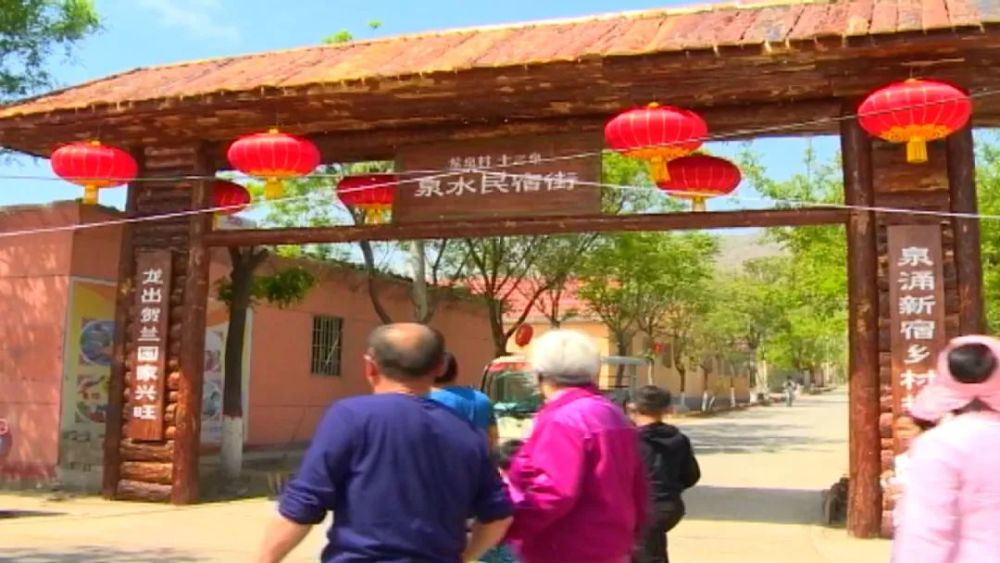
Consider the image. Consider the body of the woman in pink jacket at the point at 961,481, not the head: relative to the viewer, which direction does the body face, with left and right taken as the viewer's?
facing away from the viewer

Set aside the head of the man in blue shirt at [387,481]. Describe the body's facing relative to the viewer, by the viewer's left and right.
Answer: facing away from the viewer

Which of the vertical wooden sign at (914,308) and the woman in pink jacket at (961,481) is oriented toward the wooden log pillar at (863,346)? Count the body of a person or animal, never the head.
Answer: the woman in pink jacket

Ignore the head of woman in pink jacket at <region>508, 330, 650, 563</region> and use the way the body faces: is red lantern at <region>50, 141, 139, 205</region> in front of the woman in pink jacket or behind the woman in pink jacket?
in front

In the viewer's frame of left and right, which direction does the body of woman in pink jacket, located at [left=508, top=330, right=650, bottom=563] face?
facing away from the viewer and to the left of the viewer

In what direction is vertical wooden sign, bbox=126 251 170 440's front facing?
toward the camera

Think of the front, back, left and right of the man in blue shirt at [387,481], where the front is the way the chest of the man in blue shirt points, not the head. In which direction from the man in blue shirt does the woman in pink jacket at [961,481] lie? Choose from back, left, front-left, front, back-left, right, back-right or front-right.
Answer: right

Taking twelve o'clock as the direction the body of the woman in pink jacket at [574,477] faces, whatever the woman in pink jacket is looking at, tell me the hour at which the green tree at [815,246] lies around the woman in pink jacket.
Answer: The green tree is roughly at 2 o'clock from the woman in pink jacket.

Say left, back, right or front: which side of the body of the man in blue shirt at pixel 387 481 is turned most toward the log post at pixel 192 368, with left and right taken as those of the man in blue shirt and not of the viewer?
front

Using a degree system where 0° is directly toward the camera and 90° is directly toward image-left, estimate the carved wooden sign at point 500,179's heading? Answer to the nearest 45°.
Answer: approximately 0°
